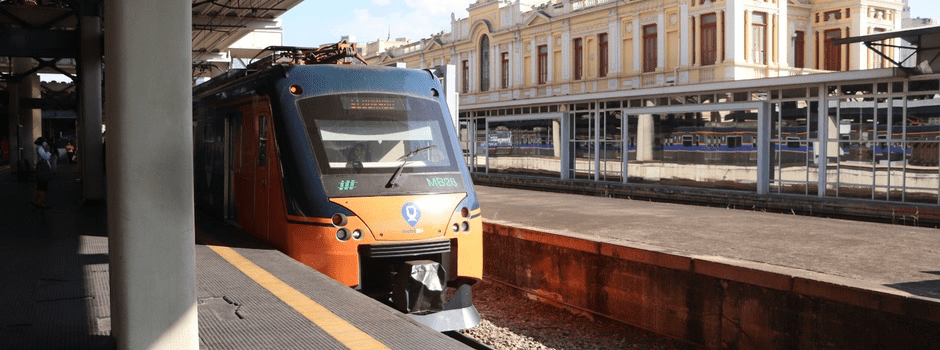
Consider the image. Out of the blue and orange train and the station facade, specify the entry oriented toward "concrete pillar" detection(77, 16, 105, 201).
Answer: the station facade

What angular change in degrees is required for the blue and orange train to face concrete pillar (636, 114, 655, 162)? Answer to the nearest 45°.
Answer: approximately 90° to its left

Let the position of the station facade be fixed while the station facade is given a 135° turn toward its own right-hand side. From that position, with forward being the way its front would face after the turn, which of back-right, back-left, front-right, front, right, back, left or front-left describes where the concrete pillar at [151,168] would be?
back

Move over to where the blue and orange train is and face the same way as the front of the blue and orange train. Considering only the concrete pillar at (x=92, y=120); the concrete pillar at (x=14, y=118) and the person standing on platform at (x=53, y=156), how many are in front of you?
0

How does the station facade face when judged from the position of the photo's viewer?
facing the viewer and to the left of the viewer

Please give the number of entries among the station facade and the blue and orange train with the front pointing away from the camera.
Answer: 0

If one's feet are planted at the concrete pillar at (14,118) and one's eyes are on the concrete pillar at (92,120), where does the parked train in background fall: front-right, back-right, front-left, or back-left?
front-left

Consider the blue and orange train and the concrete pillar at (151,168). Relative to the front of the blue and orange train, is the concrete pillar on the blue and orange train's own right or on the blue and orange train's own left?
on the blue and orange train's own right

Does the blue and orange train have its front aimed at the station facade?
no

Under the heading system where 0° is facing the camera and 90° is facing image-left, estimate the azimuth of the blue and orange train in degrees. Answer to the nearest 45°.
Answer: approximately 315°

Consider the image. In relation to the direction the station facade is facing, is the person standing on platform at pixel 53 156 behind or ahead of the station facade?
ahead

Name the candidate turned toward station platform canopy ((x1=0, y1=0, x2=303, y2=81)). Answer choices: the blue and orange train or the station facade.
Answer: the station facade

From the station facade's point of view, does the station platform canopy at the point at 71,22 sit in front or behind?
in front

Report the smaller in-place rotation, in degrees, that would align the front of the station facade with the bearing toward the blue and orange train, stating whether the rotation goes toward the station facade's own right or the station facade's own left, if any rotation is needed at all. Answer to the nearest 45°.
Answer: approximately 45° to the station facade's own left

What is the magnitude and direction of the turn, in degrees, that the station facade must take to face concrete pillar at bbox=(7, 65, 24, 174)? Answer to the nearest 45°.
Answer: approximately 45° to its right

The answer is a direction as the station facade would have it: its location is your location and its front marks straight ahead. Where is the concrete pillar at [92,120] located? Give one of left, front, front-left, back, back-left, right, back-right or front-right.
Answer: front
